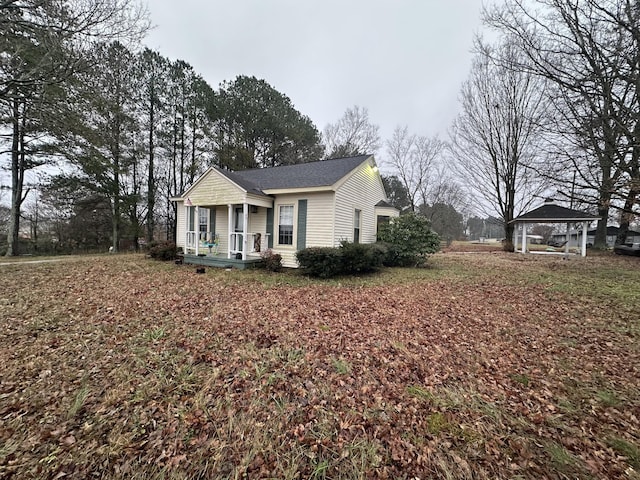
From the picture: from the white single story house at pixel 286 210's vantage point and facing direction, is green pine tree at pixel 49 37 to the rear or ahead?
ahead

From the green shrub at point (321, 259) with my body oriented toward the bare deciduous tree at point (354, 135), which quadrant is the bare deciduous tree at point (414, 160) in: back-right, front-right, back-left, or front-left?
front-right

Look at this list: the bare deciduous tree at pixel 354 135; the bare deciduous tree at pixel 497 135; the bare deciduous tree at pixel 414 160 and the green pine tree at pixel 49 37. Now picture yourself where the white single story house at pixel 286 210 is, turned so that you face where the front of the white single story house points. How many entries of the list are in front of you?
1

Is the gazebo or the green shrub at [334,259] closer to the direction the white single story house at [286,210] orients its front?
the green shrub

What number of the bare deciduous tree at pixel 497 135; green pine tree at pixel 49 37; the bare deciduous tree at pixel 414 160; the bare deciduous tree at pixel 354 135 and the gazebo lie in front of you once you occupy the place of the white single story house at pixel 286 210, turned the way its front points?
1

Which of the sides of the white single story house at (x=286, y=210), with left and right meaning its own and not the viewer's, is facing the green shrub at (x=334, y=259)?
left

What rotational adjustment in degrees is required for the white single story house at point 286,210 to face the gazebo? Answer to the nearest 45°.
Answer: approximately 135° to its left

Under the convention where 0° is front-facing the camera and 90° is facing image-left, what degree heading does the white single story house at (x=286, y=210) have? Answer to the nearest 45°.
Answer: approximately 45°

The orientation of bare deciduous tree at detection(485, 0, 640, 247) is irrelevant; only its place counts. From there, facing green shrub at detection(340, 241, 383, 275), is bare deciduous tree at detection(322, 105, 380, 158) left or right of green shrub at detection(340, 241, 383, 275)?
right

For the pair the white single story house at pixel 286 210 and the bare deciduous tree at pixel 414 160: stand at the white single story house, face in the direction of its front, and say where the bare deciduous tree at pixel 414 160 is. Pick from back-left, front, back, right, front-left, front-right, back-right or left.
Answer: back

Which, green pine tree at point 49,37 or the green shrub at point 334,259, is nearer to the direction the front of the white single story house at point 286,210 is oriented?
the green pine tree

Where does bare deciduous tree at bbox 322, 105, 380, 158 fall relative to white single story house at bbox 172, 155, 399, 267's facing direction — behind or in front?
behind
